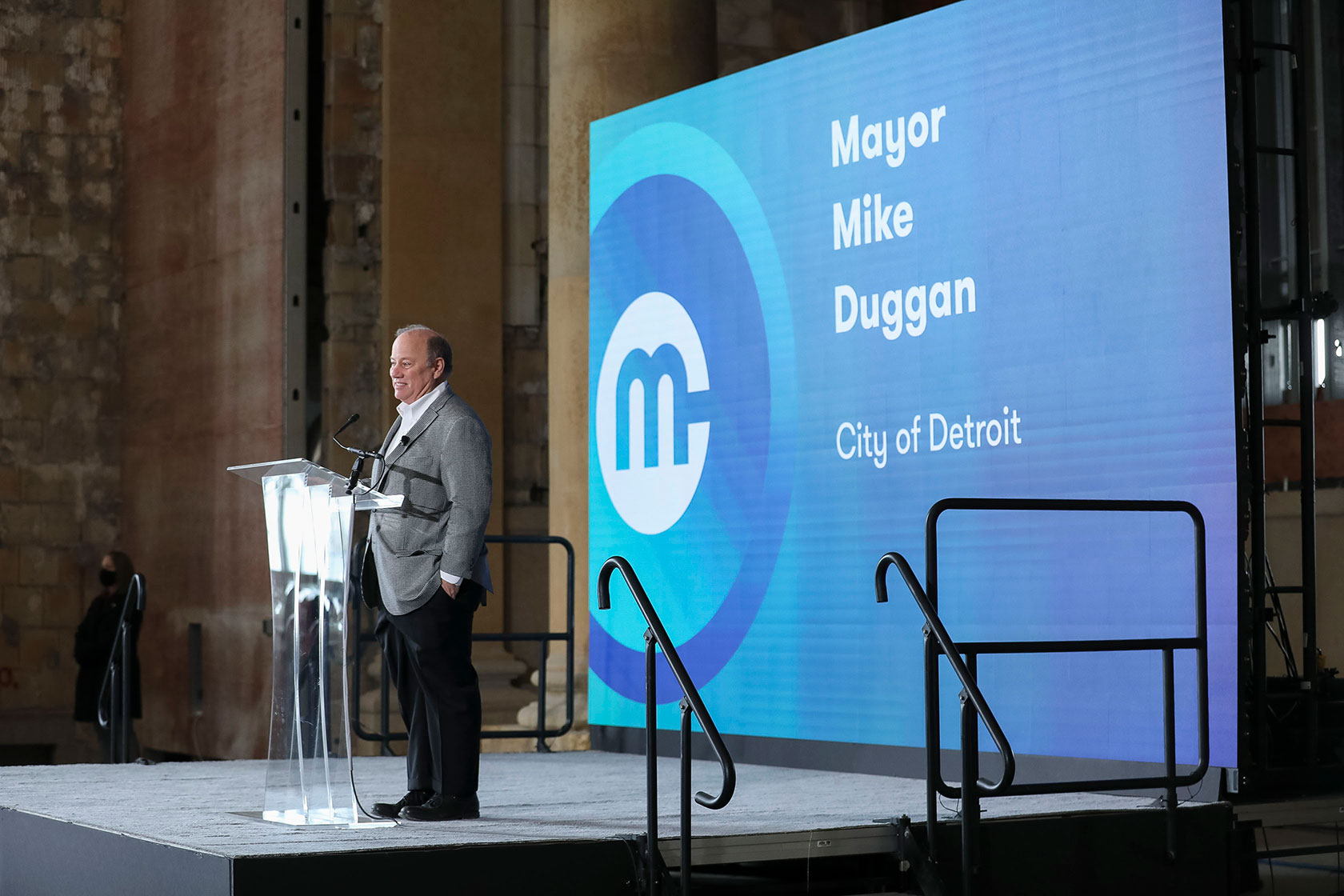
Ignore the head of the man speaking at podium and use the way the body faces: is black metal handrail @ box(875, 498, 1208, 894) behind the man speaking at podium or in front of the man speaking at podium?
behind

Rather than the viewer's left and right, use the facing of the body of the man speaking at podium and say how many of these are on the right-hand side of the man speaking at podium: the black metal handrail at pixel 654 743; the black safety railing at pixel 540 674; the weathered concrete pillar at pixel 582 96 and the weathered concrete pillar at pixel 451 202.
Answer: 3

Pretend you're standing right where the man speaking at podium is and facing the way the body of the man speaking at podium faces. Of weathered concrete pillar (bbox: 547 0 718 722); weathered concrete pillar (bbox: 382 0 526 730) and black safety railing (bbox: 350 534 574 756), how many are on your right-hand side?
3

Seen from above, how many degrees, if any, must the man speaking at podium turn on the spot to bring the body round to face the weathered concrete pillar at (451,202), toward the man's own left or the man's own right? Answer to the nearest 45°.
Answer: approximately 90° to the man's own right

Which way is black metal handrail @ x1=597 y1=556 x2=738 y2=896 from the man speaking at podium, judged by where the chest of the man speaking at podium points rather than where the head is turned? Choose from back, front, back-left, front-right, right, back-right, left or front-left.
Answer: back-left

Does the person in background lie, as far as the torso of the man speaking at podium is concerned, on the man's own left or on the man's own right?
on the man's own right

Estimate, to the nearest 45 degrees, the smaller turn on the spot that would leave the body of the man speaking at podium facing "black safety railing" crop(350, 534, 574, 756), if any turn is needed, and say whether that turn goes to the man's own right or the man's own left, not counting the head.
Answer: approximately 90° to the man's own right

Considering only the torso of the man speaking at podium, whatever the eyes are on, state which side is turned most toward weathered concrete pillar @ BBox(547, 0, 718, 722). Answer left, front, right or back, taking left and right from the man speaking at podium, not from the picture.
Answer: right

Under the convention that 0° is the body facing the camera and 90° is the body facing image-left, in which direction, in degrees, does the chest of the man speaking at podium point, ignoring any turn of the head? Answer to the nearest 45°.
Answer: approximately 90°
